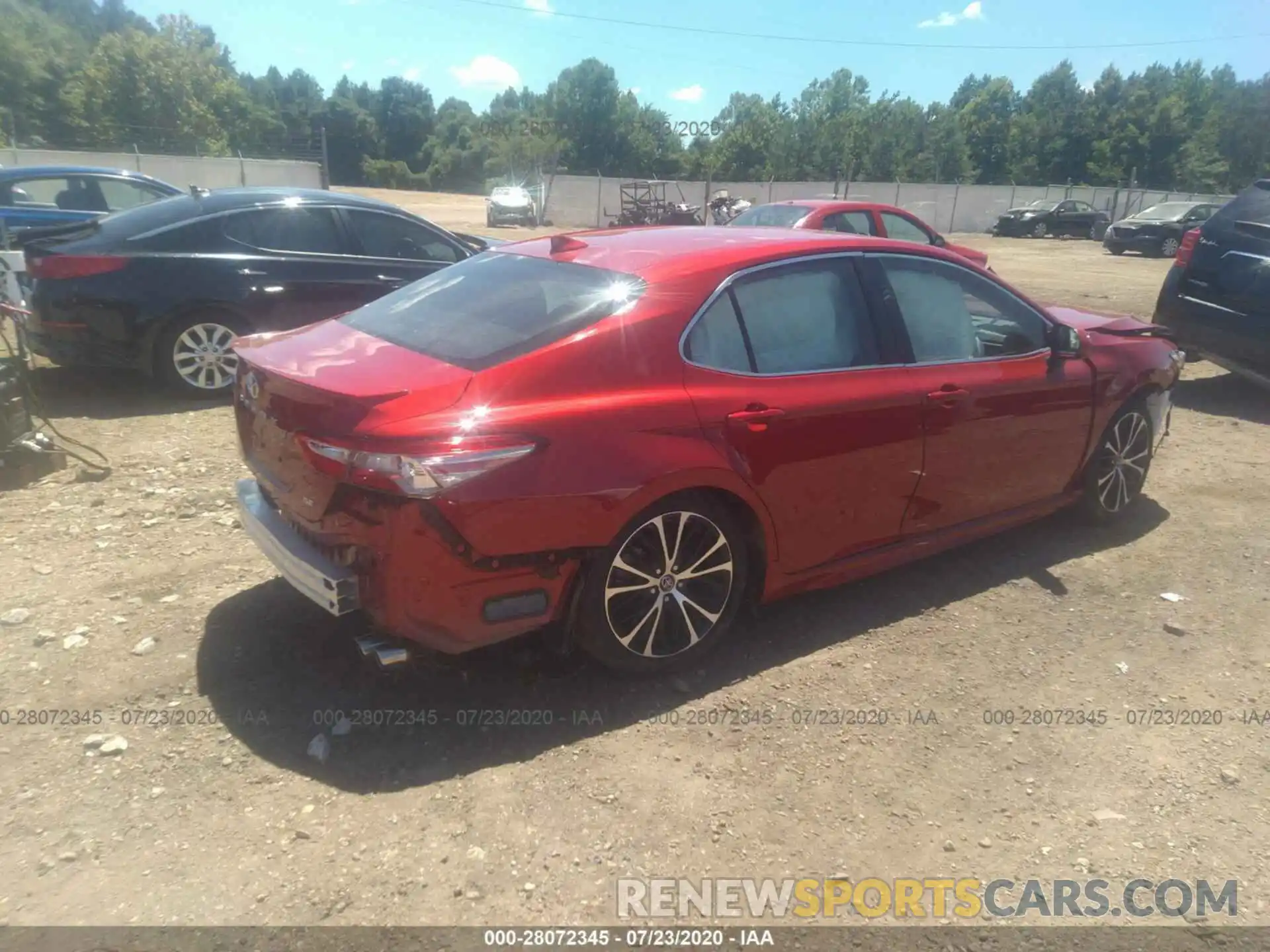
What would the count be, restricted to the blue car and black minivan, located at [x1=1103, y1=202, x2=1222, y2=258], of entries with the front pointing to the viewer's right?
1

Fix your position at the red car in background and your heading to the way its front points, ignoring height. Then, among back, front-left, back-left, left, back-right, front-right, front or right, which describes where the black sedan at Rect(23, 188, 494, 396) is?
back

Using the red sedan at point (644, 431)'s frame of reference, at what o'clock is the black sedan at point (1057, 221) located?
The black sedan is roughly at 11 o'clock from the red sedan.

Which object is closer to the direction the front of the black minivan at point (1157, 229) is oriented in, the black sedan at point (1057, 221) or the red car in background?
the red car in background

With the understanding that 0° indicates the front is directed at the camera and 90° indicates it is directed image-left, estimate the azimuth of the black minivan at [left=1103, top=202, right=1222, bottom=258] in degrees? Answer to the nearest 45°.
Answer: approximately 45°

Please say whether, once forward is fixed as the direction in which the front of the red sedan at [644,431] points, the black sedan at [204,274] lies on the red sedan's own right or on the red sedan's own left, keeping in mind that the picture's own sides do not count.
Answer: on the red sedan's own left

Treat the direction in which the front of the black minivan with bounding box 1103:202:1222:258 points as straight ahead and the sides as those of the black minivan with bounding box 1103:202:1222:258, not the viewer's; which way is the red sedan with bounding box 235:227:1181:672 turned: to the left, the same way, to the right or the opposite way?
the opposite way

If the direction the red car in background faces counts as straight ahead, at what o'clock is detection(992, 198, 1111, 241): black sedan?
The black sedan is roughly at 11 o'clock from the red car in background.

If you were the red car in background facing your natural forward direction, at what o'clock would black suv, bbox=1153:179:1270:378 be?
The black suv is roughly at 3 o'clock from the red car in background.

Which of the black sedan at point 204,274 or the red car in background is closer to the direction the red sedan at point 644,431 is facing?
the red car in background

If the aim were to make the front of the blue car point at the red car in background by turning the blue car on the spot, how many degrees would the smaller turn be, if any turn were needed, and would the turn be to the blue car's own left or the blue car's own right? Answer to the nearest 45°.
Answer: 0° — it already faces it

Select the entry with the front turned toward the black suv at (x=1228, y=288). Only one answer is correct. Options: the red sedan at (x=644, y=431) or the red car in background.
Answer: the red sedan

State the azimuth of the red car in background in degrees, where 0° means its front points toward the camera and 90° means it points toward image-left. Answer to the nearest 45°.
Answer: approximately 225°

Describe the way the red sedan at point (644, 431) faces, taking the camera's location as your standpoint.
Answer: facing away from the viewer and to the right of the viewer
